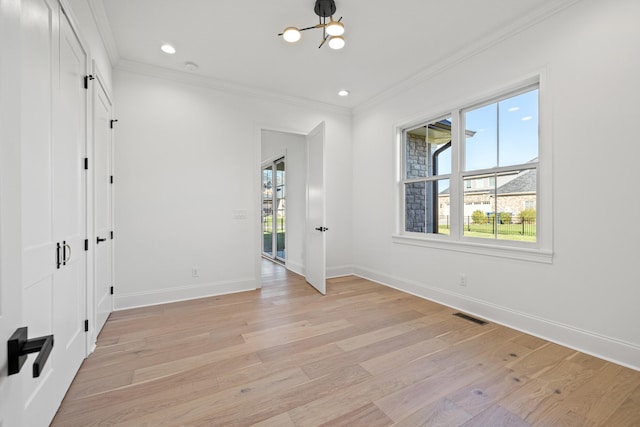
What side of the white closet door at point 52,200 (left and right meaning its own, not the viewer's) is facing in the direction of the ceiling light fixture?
front

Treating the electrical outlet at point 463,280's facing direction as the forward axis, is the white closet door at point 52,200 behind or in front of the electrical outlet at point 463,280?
in front

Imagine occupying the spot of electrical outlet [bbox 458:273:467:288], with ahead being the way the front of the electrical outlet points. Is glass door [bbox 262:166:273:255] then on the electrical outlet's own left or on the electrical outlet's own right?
on the electrical outlet's own right

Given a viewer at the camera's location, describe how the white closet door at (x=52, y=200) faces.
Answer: facing to the right of the viewer

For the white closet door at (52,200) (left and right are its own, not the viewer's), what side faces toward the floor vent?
front

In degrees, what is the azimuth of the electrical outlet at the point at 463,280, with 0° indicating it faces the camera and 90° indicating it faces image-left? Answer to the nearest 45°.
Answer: approximately 45°

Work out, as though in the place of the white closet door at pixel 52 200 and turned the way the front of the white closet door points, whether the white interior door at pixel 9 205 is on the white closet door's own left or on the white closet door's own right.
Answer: on the white closet door's own right

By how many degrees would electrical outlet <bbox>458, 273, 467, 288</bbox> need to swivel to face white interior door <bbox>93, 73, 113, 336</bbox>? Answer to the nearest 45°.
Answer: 0° — it already faces it

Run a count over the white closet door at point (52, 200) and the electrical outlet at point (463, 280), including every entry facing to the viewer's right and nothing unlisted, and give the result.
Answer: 1
